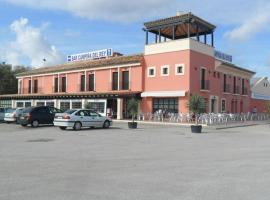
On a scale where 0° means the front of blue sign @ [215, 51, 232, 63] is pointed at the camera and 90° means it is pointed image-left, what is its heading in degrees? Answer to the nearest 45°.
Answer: approximately 315°

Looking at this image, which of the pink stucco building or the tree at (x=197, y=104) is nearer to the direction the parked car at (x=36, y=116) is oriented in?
the pink stucco building

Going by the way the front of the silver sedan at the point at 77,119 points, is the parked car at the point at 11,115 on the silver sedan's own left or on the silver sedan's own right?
on the silver sedan's own left

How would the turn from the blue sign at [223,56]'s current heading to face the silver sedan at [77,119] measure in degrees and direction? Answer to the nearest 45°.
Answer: approximately 45° to its right

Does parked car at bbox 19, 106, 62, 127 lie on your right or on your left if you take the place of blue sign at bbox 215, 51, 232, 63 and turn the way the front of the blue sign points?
on your right

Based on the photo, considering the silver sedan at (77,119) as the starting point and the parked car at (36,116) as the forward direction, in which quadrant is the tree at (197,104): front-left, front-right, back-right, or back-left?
back-right

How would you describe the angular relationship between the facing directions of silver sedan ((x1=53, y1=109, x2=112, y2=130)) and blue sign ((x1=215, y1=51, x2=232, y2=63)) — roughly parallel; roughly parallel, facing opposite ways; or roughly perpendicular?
roughly perpendicular
